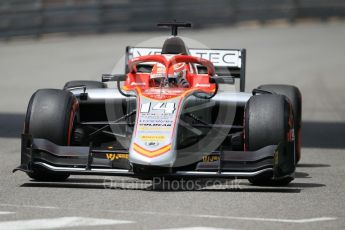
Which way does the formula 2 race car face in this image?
toward the camera
